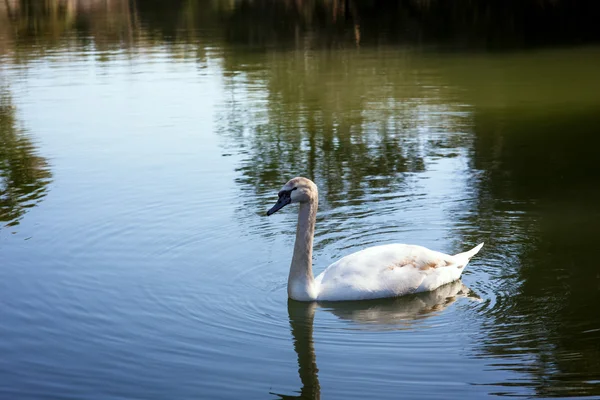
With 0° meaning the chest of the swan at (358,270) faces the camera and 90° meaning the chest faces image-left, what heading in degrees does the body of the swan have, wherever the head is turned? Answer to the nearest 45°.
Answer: approximately 90°
